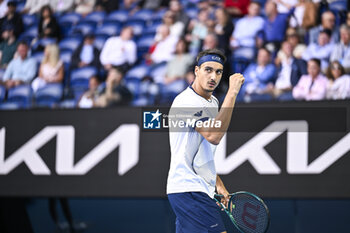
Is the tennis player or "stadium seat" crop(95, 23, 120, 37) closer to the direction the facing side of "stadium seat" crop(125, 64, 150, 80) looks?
the tennis player

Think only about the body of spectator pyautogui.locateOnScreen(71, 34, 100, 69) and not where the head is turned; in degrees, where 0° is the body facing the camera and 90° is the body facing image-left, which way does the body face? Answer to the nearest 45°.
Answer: approximately 0°

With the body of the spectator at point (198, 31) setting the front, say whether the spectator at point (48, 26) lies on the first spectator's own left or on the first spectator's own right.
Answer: on the first spectator's own right

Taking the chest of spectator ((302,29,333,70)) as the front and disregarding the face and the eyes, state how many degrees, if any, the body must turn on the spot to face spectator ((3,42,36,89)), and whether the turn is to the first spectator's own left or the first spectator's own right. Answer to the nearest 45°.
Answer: approximately 45° to the first spectator's own right

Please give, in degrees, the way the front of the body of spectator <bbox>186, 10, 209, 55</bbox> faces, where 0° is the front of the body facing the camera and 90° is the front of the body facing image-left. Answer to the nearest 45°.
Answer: approximately 45°

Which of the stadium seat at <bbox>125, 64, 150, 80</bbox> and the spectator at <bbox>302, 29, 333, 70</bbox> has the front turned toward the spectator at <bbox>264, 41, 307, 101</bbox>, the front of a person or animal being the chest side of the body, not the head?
the spectator at <bbox>302, 29, 333, 70</bbox>

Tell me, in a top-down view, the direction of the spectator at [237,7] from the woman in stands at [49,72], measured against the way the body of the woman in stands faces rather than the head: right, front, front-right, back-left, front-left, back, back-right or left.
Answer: back-left

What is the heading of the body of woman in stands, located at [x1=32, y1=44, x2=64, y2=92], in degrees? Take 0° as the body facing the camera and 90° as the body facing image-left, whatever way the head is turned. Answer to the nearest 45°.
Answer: approximately 45°

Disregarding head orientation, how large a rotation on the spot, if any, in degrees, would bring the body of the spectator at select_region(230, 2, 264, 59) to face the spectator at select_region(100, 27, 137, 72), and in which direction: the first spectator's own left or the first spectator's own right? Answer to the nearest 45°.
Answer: approximately 45° to the first spectator's own right

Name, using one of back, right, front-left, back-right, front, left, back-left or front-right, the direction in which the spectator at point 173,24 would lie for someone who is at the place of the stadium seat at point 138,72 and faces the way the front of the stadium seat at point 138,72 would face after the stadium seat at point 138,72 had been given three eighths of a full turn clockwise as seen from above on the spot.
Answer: front-right

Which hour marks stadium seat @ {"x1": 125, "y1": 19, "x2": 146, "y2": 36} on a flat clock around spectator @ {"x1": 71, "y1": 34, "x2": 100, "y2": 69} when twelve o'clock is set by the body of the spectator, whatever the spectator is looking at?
The stadium seat is roughly at 8 o'clock from the spectator.

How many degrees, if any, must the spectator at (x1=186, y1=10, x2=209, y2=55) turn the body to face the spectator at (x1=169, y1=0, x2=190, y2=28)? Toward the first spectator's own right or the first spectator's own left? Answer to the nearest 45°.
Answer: approximately 90° to the first spectator's own right
